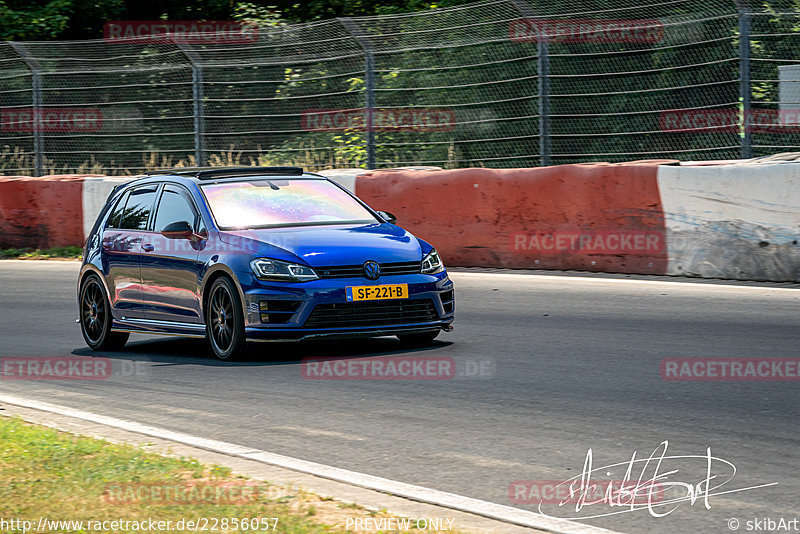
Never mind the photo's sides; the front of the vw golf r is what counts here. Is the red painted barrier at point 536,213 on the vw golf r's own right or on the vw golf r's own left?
on the vw golf r's own left

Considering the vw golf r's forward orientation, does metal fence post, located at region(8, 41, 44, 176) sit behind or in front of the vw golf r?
behind

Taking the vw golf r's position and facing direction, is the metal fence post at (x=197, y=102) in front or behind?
behind

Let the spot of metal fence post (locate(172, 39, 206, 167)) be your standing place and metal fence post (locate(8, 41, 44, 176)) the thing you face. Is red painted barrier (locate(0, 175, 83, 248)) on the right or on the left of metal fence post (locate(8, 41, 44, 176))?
left

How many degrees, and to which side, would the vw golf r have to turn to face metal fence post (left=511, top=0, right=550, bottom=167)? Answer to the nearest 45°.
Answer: approximately 90° to its left

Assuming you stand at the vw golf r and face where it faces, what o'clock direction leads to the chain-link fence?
The chain-link fence is roughly at 8 o'clock from the vw golf r.

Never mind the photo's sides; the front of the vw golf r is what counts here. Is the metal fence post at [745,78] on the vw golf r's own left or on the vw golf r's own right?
on the vw golf r's own left

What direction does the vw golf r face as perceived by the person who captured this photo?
facing the viewer and to the right of the viewer
